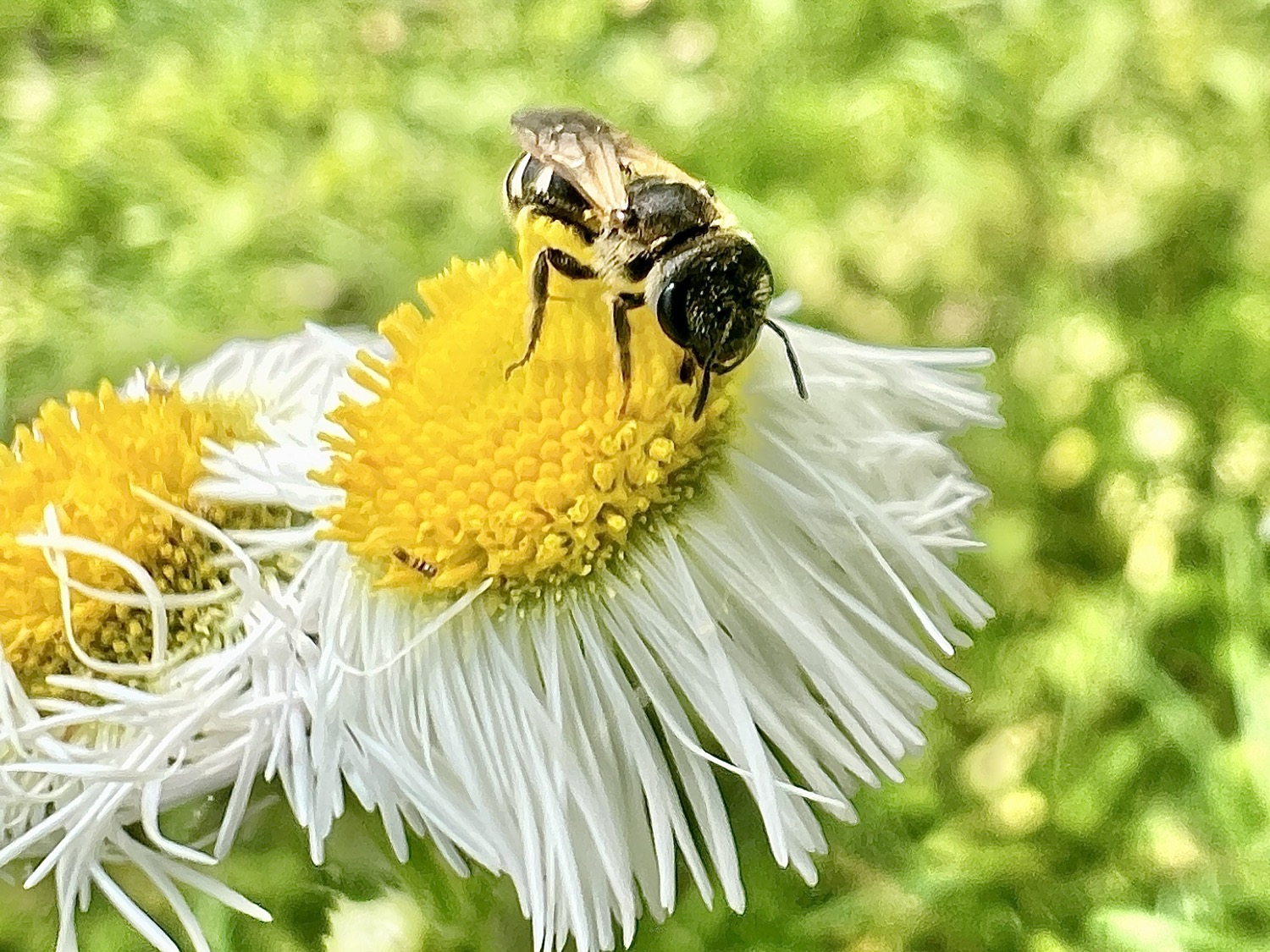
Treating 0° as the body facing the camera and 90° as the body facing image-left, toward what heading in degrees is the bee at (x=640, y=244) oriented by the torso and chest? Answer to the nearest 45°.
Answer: approximately 315°
